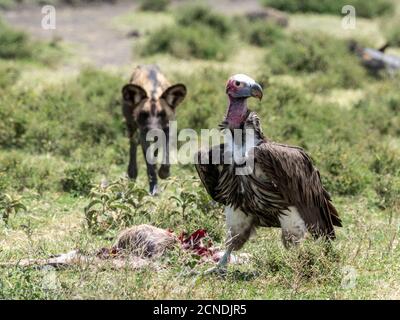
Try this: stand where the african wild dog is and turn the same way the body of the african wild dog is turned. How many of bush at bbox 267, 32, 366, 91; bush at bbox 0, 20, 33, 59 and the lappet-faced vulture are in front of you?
1

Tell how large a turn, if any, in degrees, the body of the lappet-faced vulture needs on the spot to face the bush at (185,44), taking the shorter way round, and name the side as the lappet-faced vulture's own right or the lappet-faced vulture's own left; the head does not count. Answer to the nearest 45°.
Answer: approximately 135° to the lappet-faced vulture's own right

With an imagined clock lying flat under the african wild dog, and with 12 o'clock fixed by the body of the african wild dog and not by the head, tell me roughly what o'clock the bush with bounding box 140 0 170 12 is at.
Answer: The bush is roughly at 6 o'clock from the african wild dog.

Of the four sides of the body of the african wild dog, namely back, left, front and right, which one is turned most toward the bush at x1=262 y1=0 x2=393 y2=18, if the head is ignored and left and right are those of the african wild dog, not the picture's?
back

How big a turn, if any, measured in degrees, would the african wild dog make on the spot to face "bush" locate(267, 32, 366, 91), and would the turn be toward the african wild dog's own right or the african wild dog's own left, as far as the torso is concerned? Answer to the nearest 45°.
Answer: approximately 135° to the african wild dog's own left

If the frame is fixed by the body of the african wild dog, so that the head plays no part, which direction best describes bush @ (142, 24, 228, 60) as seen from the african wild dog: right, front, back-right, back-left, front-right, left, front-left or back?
back

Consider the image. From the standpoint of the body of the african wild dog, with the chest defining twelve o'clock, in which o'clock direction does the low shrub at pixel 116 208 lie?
The low shrub is roughly at 12 o'clock from the african wild dog.

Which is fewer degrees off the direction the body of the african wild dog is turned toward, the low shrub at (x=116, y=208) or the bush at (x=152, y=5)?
the low shrub

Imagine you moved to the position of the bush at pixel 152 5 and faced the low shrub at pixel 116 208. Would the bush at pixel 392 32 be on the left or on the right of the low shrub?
left

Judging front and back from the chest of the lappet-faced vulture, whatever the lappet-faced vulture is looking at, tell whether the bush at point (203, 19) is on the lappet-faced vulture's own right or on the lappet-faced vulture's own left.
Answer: on the lappet-faced vulture's own right

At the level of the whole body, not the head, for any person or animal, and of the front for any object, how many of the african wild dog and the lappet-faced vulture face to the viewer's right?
0
